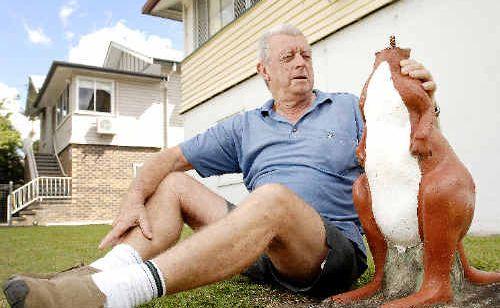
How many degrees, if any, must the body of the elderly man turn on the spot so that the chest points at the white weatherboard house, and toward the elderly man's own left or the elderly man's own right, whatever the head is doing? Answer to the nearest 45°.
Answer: approximately 180°

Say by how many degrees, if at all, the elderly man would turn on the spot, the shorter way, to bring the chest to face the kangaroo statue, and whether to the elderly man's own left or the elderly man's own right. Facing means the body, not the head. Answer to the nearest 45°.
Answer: approximately 90° to the elderly man's own left

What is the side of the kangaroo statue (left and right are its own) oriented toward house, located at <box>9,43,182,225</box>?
right

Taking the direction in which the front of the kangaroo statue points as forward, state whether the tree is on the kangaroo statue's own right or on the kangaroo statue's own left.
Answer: on the kangaroo statue's own right

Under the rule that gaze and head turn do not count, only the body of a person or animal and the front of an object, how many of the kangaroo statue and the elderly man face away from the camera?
0

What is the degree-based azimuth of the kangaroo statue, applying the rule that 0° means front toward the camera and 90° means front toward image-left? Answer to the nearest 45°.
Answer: approximately 45°

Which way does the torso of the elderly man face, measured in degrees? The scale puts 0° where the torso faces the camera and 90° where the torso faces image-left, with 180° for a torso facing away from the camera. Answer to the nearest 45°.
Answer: approximately 45°

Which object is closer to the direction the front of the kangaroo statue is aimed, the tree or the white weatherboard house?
the tree

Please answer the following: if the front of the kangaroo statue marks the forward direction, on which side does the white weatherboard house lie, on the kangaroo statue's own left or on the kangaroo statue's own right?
on the kangaroo statue's own right
